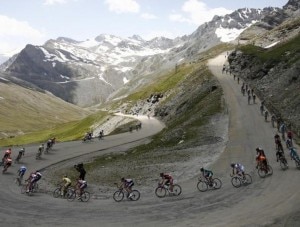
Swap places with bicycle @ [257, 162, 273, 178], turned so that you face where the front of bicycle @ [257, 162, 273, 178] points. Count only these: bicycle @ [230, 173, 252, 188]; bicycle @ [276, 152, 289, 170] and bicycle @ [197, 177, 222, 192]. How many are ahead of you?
2

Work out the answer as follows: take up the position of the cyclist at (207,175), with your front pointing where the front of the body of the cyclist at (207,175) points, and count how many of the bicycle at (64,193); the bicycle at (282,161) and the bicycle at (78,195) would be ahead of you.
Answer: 2

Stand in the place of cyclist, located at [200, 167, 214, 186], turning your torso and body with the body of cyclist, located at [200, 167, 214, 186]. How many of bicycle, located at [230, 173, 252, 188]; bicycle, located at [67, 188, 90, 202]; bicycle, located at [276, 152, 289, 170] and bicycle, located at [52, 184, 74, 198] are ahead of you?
2

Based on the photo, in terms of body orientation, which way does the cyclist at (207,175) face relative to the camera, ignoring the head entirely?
to the viewer's left

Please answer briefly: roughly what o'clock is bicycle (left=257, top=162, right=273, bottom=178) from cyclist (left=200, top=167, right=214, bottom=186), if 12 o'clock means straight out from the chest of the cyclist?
The bicycle is roughly at 5 o'clock from the cyclist.

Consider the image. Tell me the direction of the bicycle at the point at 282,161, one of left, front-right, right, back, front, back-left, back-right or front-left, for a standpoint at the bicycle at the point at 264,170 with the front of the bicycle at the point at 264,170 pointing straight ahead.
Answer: back

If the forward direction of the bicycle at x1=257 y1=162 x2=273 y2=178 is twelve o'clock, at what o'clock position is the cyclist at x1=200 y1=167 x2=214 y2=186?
The cyclist is roughly at 12 o'clock from the bicycle.
